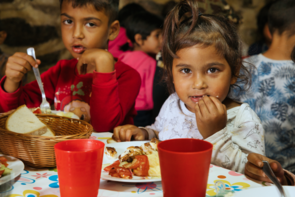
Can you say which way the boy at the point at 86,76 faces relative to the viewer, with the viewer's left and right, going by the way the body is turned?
facing the viewer and to the left of the viewer

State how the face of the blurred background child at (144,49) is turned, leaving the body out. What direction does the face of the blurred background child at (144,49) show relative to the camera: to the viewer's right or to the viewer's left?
to the viewer's right

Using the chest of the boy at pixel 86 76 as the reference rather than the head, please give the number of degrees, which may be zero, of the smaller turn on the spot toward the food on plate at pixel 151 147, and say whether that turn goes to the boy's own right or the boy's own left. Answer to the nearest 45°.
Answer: approximately 45° to the boy's own left

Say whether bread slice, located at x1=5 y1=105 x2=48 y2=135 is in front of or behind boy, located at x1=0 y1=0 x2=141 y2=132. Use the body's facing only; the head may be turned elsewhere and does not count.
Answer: in front

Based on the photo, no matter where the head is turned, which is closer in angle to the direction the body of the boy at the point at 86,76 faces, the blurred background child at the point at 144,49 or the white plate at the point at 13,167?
the white plate

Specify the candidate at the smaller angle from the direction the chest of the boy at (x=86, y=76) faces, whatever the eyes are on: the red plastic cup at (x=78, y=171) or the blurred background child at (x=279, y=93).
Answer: the red plastic cup

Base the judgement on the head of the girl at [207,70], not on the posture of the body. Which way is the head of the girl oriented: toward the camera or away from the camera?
toward the camera
